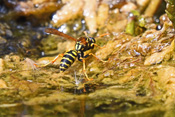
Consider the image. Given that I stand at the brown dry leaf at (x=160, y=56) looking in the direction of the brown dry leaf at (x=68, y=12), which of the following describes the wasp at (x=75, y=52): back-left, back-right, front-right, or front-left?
front-left

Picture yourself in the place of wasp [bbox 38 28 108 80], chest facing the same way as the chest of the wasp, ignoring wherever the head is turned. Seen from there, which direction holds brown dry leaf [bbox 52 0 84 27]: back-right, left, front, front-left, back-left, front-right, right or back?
front-left

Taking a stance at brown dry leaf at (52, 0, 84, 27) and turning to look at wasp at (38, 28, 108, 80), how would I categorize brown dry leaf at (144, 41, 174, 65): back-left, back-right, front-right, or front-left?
front-left

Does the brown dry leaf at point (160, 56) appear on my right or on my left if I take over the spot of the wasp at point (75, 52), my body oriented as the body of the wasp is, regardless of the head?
on my right

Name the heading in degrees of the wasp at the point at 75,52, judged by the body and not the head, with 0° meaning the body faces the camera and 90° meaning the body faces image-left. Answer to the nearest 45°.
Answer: approximately 225°
